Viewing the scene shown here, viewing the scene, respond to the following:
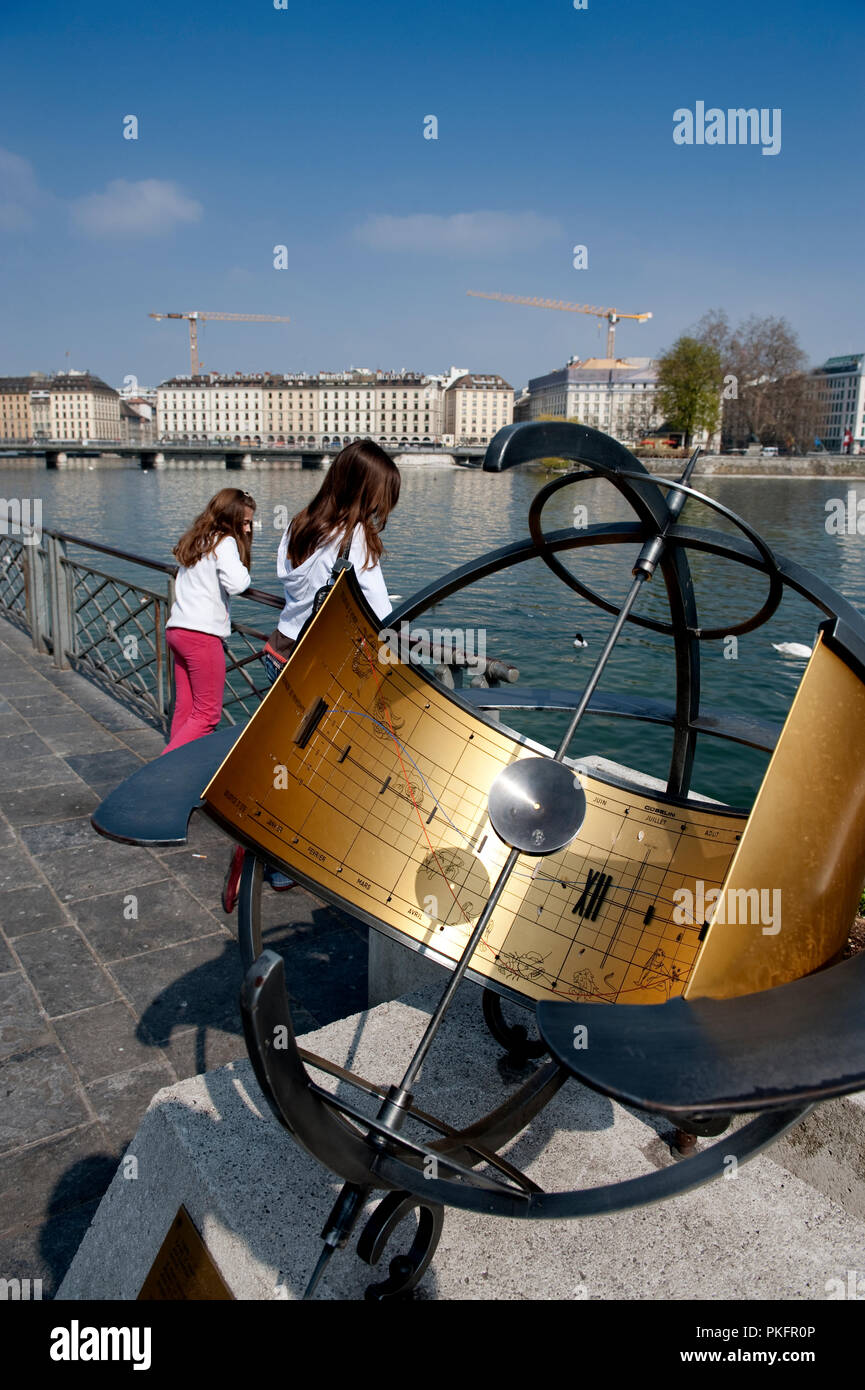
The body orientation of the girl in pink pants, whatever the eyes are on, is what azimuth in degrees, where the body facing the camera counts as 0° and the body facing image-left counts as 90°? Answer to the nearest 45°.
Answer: approximately 225°

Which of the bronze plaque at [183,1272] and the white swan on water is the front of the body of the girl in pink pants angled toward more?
the white swan on water

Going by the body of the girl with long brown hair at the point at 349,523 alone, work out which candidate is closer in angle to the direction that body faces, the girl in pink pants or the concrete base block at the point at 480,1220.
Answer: the girl in pink pants

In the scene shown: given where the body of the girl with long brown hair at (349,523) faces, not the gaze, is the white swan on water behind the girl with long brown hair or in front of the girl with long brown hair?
in front

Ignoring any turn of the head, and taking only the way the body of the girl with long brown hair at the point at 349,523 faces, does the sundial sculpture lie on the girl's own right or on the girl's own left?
on the girl's own right

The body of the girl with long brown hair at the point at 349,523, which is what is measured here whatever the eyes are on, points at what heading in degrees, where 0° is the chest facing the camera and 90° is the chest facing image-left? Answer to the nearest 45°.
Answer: approximately 225°

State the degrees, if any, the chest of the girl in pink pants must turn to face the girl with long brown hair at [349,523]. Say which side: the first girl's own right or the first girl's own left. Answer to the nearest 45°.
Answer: approximately 135° to the first girl's own right

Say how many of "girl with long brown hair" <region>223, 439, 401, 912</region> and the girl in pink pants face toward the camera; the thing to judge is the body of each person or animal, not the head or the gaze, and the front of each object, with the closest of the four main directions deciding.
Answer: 0
